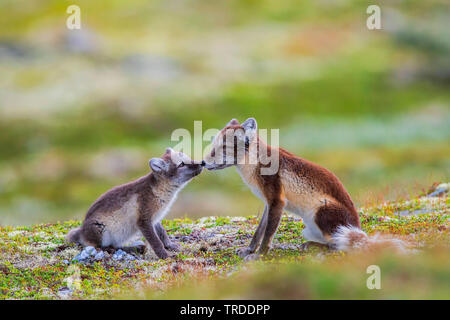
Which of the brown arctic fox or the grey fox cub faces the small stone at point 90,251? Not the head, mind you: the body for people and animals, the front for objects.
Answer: the brown arctic fox

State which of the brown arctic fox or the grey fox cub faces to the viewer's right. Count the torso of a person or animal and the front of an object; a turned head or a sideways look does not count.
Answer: the grey fox cub

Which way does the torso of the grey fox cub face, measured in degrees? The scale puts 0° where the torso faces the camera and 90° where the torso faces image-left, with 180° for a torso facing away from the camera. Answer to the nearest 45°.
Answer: approximately 270°

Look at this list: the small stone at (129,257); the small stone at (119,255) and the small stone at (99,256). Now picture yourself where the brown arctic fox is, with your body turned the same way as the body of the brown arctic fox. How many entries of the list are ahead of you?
3

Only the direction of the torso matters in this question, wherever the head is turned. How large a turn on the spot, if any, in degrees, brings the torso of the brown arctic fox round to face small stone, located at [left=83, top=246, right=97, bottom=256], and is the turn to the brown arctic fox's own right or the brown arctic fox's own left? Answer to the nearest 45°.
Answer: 0° — it already faces it

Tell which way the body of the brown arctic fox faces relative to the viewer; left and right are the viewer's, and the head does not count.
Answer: facing to the left of the viewer

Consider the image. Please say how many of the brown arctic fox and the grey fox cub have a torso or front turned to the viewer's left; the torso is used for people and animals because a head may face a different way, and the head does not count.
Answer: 1

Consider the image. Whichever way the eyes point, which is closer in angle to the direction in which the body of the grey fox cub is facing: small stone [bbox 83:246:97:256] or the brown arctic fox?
the brown arctic fox

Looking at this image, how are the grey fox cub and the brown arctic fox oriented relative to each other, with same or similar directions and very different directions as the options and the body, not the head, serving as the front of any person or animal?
very different directions

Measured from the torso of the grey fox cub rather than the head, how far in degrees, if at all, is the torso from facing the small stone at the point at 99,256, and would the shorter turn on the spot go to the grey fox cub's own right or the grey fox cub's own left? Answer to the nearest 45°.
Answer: approximately 135° to the grey fox cub's own right
